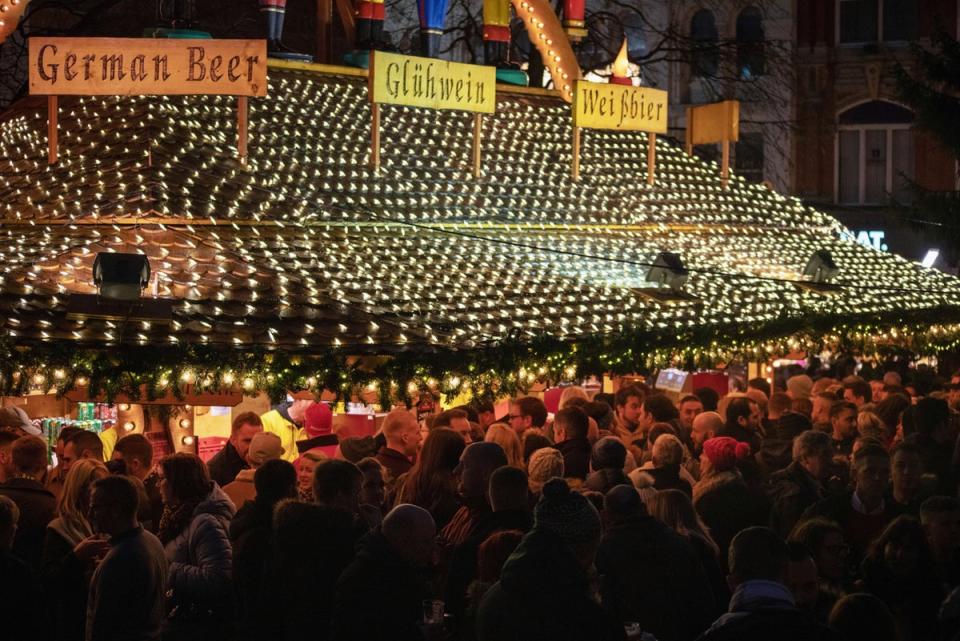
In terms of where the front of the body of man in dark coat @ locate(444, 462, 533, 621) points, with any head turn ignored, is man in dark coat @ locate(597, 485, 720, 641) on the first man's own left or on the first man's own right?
on the first man's own right

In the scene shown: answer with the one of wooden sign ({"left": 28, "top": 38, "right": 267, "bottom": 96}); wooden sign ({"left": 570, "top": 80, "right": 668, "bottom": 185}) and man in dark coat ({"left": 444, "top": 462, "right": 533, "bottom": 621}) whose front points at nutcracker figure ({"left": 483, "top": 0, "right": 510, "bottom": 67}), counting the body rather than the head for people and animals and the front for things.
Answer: the man in dark coat

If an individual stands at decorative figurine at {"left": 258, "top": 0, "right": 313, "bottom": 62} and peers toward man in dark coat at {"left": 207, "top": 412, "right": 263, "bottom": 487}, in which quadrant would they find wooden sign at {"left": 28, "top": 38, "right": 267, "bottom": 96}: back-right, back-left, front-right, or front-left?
front-right

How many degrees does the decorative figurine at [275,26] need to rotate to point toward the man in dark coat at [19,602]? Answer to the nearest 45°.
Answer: approximately 90° to its right

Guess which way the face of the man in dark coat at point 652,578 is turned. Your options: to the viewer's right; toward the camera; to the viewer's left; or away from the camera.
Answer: away from the camera

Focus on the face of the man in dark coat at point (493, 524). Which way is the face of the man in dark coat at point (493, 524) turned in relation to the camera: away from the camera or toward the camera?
away from the camera

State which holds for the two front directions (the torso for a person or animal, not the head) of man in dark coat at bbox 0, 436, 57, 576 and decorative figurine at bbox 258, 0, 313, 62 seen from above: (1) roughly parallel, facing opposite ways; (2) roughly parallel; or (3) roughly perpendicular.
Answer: roughly perpendicular

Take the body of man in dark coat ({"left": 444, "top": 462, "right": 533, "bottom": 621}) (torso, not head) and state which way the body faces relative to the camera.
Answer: away from the camera

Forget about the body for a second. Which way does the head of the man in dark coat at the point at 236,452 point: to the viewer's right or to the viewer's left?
to the viewer's right

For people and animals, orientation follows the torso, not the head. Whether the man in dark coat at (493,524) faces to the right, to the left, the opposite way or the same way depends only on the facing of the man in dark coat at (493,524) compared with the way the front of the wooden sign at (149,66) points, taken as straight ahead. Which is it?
the opposite way

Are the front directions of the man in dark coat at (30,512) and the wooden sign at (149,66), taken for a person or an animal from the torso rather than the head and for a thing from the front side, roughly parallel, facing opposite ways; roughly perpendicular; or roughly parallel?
roughly parallel, facing opposite ways

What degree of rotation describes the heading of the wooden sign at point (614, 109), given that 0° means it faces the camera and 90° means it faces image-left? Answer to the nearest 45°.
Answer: approximately 315°

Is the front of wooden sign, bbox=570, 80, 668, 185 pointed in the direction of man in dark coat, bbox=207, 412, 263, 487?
no

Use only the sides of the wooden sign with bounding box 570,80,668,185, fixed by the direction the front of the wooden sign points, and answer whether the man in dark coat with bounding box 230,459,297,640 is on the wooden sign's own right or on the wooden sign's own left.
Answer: on the wooden sign's own right
